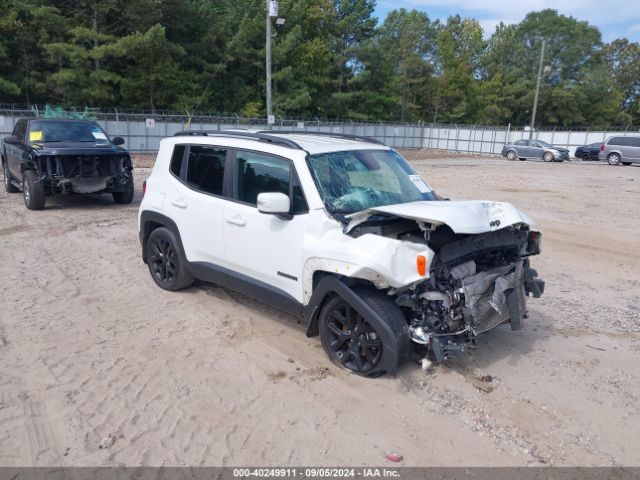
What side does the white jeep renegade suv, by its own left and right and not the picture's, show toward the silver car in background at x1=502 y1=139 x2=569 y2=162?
left

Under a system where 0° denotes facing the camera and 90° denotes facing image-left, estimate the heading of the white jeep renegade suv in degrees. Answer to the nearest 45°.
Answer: approximately 315°

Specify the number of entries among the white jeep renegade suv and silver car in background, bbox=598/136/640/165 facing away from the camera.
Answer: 0

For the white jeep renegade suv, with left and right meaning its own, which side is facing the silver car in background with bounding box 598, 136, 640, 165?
left

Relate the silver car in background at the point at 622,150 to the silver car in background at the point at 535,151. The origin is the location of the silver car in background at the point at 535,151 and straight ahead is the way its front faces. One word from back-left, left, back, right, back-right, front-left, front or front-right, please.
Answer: front

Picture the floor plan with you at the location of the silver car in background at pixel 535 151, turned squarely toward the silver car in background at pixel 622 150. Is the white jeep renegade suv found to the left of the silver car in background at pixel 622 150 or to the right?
right

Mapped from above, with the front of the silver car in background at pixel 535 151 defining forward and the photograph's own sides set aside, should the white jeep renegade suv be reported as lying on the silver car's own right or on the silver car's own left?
on the silver car's own right

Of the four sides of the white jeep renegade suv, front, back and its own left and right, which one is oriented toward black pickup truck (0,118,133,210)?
back
